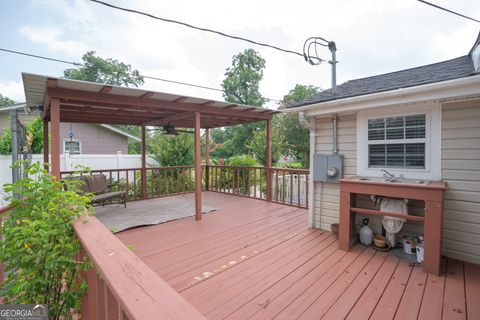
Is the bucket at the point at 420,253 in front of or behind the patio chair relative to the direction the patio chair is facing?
in front

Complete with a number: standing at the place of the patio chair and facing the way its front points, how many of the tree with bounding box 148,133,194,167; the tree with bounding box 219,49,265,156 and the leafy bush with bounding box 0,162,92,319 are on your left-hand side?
2

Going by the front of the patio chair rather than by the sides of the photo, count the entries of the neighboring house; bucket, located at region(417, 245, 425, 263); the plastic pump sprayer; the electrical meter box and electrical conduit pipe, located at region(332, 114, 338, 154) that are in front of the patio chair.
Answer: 4

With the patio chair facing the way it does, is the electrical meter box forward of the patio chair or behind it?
forward

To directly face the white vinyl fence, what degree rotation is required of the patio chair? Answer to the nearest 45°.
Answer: approximately 135° to its left

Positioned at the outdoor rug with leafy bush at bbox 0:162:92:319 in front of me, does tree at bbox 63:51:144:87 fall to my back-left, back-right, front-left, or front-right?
back-right

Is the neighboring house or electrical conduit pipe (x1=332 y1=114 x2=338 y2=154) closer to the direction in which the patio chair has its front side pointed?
the electrical conduit pipe

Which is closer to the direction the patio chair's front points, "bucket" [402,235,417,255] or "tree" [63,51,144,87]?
the bucket

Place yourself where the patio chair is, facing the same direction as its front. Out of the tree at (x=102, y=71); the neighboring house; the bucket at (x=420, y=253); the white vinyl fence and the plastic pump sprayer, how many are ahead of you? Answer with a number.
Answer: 2

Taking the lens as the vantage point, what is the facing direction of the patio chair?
facing the viewer and to the right of the viewer

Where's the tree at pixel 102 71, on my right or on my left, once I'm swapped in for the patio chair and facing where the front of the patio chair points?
on my left

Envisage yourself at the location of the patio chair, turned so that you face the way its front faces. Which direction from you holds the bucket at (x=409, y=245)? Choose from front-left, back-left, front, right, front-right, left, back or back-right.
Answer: front

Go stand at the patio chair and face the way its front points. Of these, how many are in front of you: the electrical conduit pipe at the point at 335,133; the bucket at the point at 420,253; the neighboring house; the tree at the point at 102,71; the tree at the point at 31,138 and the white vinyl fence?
2

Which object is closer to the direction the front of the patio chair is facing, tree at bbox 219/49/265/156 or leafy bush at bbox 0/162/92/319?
the leafy bush

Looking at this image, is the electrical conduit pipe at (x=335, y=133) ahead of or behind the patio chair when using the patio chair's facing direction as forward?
ahead

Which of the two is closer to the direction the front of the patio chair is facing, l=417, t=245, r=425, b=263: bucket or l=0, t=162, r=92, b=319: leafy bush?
the bucket

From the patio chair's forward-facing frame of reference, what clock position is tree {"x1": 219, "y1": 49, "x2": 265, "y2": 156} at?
The tree is roughly at 9 o'clock from the patio chair.

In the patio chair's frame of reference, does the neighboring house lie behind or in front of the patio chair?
behind

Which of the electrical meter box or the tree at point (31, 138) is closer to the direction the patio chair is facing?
the electrical meter box

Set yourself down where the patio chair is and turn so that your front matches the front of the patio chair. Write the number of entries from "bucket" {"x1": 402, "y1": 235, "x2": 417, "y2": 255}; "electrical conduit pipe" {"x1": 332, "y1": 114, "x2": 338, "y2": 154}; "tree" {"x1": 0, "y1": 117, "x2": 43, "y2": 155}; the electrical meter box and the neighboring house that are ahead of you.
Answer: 3
